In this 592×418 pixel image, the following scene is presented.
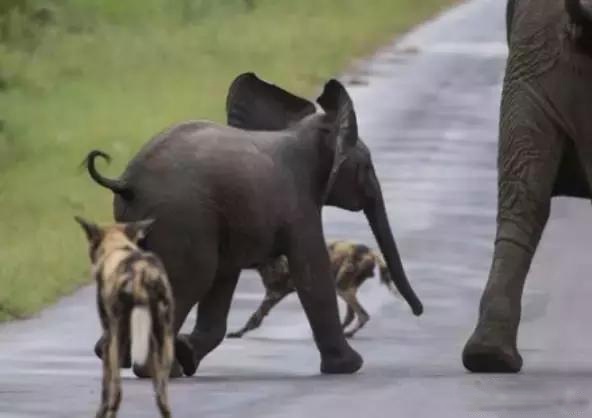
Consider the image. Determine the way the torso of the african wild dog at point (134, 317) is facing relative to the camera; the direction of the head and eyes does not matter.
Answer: away from the camera

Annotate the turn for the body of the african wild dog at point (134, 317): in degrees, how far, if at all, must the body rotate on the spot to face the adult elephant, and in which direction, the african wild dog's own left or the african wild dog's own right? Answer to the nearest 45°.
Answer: approximately 45° to the african wild dog's own right
